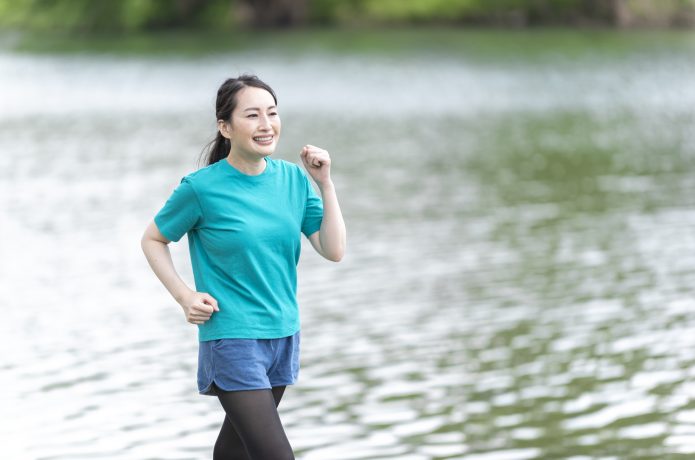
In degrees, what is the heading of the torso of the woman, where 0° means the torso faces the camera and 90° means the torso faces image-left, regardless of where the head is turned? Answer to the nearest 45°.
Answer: approximately 315°
